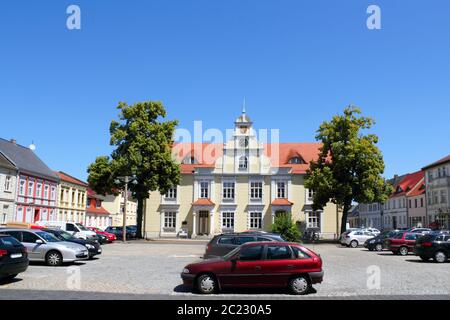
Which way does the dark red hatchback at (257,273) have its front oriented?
to the viewer's left

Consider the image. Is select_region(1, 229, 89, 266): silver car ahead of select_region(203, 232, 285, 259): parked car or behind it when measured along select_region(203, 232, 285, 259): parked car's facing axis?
behind

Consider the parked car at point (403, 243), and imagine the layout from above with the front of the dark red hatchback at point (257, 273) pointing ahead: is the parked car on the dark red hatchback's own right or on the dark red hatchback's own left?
on the dark red hatchback's own right

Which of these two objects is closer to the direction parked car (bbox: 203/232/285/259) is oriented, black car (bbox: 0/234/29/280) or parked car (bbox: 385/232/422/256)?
the parked car

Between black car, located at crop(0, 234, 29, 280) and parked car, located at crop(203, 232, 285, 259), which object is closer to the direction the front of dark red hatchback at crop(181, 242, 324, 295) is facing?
the black car

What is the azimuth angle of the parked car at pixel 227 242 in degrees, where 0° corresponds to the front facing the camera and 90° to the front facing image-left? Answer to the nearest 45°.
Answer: approximately 270°

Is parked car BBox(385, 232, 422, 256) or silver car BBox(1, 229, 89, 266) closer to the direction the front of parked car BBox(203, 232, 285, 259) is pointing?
the parked car
